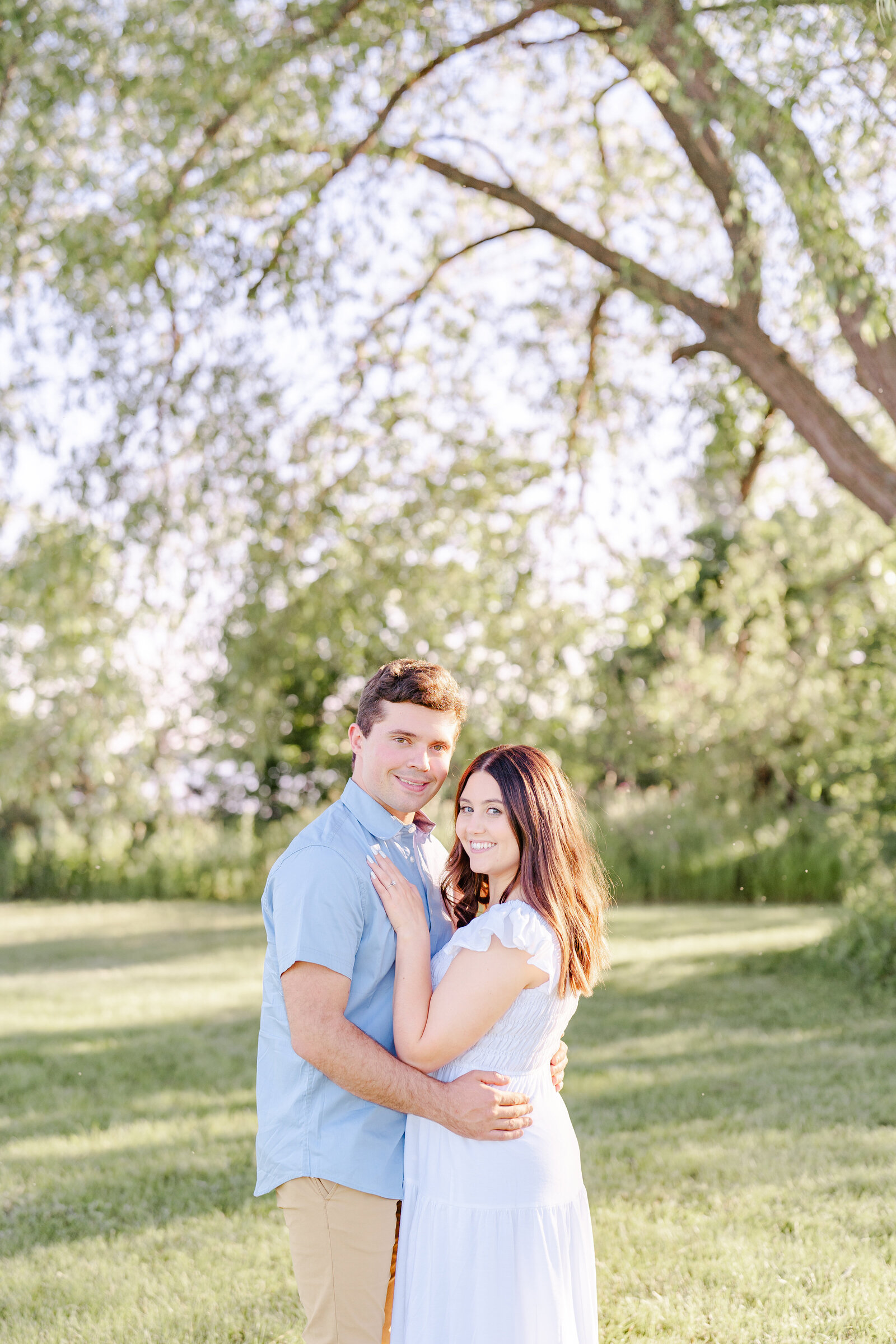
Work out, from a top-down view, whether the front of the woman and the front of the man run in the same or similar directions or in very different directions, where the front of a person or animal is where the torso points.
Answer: very different directions

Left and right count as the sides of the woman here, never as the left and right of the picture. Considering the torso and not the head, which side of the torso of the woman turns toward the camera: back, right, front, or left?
left

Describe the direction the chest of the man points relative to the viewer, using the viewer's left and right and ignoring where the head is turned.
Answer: facing to the right of the viewer
